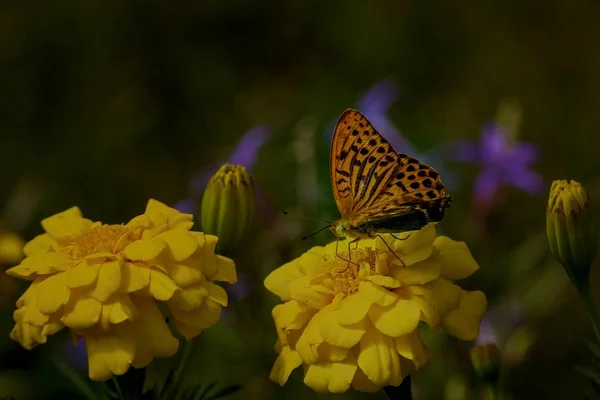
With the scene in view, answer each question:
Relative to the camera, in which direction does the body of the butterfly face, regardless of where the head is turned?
to the viewer's left

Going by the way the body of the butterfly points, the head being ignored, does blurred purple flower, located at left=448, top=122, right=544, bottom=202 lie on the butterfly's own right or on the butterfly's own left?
on the butterfly's own right

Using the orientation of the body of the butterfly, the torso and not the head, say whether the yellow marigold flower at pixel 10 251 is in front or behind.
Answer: in front
